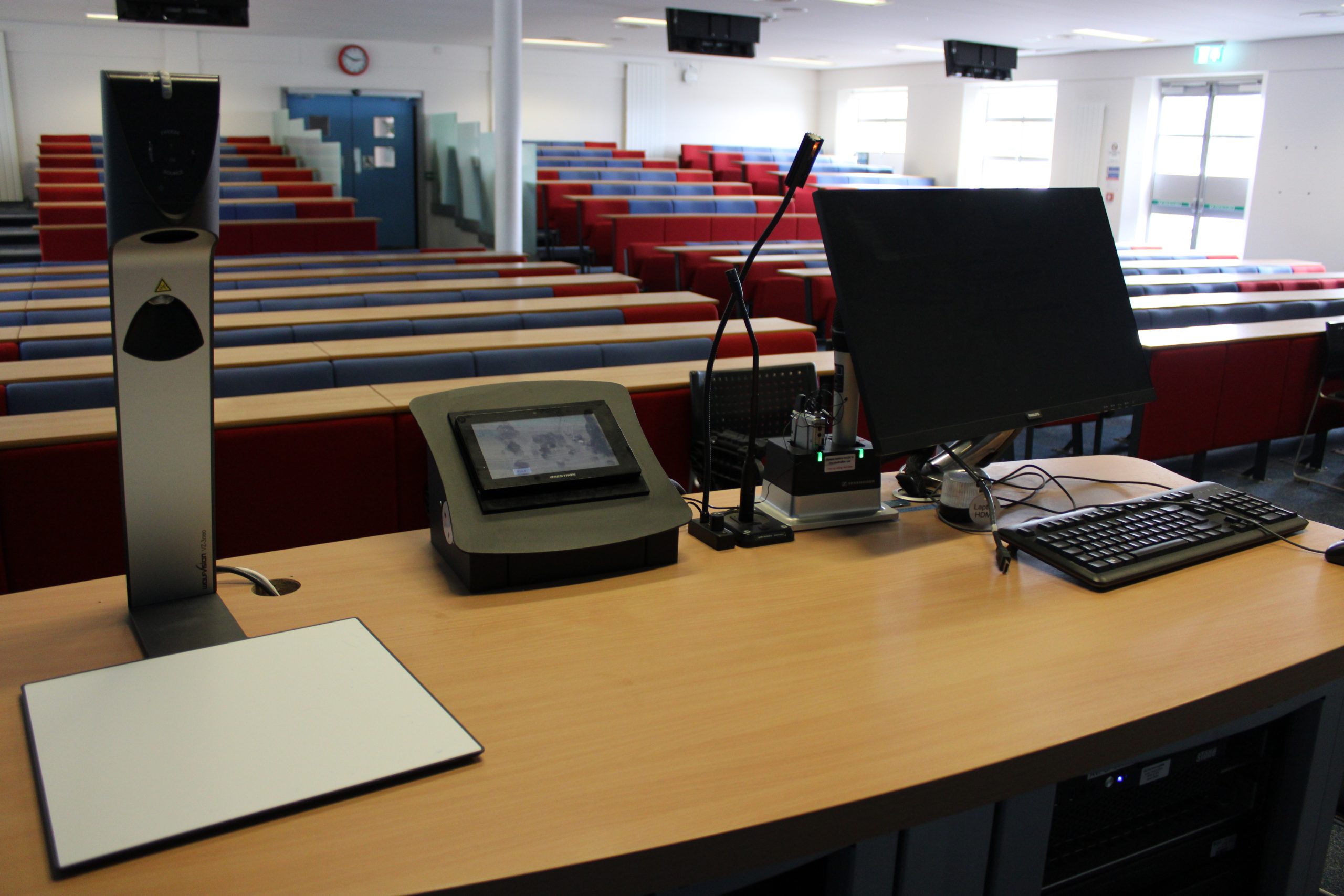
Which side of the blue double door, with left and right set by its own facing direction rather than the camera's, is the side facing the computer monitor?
front

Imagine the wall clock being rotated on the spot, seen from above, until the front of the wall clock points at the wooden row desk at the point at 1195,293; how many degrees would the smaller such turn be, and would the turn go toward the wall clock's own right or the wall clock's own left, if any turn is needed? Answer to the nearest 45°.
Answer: approximately 45° to the wall clock's own left

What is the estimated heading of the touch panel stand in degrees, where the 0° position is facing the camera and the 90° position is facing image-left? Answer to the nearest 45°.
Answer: approximately 0°

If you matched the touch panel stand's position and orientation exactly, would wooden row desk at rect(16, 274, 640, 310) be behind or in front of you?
behind

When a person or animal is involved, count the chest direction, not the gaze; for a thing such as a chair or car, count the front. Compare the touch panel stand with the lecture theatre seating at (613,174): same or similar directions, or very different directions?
same or similar directions

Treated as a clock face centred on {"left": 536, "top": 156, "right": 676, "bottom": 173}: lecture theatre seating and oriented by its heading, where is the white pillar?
The white pillar is roughly at 12 o'clock from the lecture theatre seating.

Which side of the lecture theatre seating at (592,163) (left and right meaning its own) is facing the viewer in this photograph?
front

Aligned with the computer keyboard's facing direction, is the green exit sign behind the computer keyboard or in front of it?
behind

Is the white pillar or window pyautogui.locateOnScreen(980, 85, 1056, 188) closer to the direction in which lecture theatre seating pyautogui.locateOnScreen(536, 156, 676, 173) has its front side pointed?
the white pillar

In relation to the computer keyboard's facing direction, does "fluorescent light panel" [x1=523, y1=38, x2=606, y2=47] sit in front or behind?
behind

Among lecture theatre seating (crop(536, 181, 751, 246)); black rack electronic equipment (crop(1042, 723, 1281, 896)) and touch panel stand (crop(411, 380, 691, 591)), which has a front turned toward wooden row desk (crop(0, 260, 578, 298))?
the lecture theatre seating

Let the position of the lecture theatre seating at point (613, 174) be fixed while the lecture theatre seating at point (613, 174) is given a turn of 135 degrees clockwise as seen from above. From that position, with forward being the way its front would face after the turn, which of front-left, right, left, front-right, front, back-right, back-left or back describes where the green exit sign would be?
back-right

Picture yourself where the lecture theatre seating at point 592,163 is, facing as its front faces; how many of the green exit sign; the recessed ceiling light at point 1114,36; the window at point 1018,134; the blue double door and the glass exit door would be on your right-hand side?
1

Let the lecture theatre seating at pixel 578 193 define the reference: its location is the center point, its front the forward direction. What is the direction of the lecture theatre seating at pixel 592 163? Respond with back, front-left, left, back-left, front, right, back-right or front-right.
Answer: back

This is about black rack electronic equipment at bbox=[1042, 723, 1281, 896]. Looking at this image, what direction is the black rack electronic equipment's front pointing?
toward the camera

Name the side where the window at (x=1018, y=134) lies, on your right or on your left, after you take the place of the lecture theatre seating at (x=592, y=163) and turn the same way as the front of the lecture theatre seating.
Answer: on your left

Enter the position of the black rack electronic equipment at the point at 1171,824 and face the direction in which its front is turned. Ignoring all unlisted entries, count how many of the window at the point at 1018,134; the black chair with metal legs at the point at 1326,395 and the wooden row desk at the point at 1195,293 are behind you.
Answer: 3
